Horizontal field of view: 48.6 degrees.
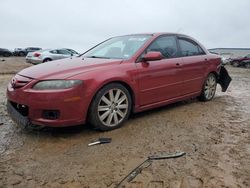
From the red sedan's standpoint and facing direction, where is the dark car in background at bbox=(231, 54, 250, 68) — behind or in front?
behind

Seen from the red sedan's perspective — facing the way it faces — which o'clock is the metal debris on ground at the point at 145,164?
The metal debris on ground is roughly at 10 o'clock from the red sedan.

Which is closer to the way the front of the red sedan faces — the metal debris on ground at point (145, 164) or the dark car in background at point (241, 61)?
the metal debris on ground

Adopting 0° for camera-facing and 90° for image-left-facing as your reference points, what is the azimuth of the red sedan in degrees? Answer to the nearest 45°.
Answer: approximately 45°

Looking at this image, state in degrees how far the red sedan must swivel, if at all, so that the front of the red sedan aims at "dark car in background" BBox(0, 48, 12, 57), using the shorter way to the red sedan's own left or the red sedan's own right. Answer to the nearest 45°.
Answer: approximately 90° to the red sedan's own right

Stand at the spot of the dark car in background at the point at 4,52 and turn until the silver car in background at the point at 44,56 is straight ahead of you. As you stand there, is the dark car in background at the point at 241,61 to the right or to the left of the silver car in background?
left

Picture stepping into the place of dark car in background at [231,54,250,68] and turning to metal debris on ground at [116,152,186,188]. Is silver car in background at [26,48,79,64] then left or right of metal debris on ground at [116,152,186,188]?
right

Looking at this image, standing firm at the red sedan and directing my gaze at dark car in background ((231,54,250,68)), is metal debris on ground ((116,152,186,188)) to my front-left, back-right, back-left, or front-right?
back-right

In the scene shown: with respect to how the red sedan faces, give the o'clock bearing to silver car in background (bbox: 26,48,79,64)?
The silver car in background is roughly at 4 o'clock from the red sedan.
